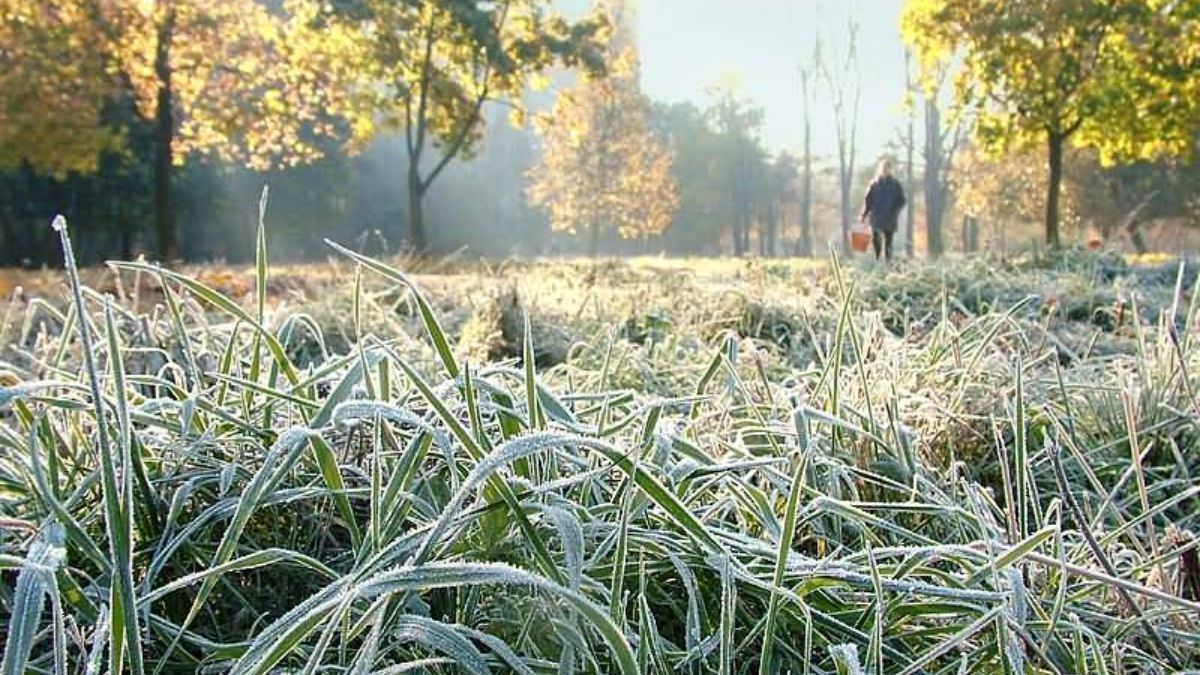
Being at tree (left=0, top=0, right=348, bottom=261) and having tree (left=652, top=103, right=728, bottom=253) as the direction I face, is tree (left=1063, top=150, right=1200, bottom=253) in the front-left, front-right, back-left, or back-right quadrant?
front-right

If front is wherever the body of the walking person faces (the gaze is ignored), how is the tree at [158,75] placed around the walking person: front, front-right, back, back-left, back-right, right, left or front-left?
left

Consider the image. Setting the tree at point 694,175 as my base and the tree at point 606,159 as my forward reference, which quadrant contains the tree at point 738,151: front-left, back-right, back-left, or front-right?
back-left
